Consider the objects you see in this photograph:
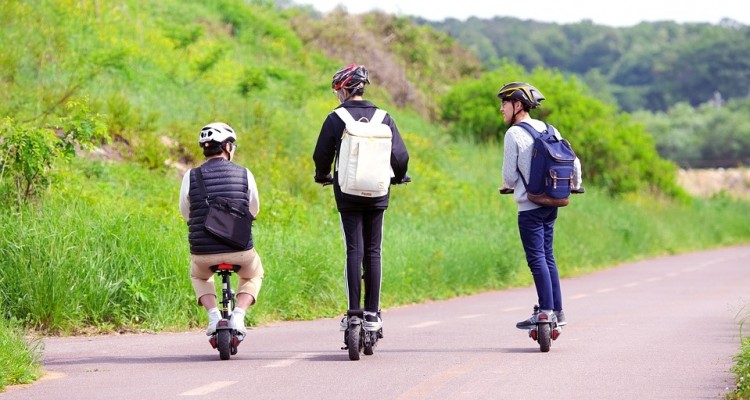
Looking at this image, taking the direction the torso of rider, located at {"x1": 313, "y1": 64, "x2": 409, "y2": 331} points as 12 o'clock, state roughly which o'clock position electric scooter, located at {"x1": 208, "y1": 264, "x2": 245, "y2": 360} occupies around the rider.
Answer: The electric scooter is roughly at 9 o'clock from the rider.

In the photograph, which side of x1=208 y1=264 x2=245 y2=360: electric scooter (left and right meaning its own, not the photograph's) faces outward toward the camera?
back

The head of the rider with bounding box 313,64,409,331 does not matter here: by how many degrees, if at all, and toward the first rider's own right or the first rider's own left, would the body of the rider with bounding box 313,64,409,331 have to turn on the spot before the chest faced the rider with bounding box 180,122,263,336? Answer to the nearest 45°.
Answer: approximately 90° to the first rider's own left

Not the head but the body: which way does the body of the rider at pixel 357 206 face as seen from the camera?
away from the camera

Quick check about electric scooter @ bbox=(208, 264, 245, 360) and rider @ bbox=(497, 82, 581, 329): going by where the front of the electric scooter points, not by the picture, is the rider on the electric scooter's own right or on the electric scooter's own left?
on the electric scooter's own right

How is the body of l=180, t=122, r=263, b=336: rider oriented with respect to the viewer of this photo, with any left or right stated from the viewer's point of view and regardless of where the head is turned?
facing away from the viewer

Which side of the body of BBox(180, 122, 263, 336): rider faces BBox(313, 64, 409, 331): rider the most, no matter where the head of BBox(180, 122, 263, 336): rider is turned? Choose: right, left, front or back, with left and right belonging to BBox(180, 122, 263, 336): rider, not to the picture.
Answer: right

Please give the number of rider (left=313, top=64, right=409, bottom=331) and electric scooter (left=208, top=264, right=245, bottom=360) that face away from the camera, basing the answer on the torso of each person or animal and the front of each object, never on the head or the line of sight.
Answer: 2
